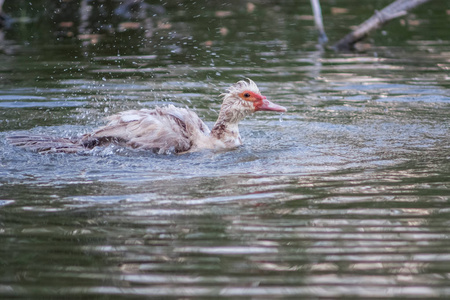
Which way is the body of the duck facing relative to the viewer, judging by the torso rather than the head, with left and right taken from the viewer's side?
facing to the right of the viewer

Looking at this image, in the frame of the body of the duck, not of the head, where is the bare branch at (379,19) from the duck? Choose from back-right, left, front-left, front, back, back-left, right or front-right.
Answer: front-left
